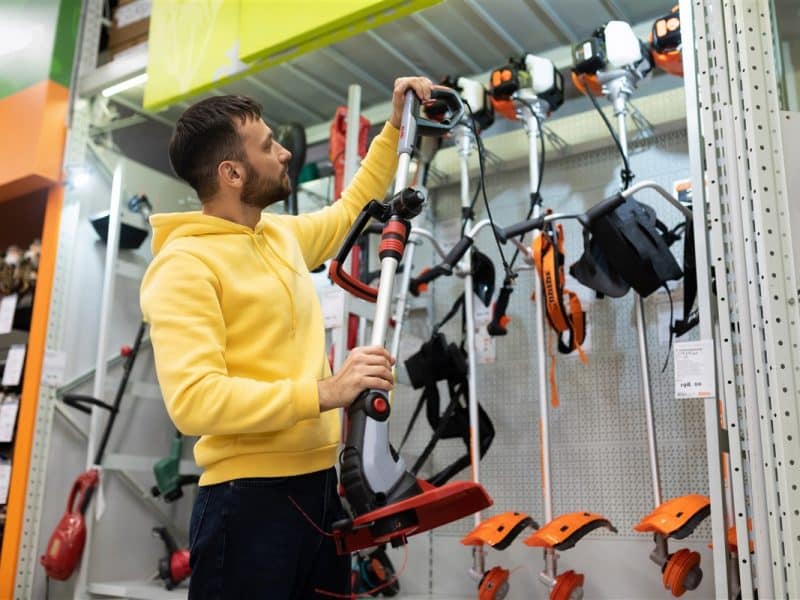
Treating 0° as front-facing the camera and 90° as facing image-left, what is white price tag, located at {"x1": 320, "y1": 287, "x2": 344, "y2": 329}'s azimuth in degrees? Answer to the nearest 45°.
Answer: approximately 0°

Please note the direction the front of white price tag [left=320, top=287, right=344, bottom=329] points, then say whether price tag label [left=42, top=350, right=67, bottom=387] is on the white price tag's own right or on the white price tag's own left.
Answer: on the white price tag's own right

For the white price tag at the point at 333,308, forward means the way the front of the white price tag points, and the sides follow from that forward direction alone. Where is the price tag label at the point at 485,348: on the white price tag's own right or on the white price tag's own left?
on the white price tag's own left

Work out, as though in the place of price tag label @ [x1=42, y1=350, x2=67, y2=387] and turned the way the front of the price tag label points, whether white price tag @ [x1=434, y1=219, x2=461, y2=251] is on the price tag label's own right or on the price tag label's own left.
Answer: on the price tag label's own left

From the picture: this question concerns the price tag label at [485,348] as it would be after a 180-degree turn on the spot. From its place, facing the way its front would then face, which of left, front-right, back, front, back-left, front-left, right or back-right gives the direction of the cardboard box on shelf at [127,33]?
left

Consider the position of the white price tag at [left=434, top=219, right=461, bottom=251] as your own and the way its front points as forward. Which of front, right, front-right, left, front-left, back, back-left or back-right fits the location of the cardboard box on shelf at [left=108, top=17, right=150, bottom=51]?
right

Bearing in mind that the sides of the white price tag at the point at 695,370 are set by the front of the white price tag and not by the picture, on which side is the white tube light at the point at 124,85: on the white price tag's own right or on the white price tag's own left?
on the white price tag's own right
